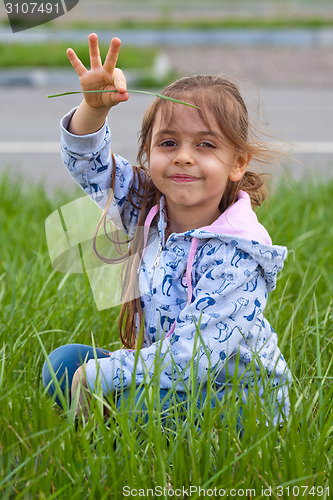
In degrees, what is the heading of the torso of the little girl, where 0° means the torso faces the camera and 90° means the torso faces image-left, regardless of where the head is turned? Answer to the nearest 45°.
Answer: approximately 45°
